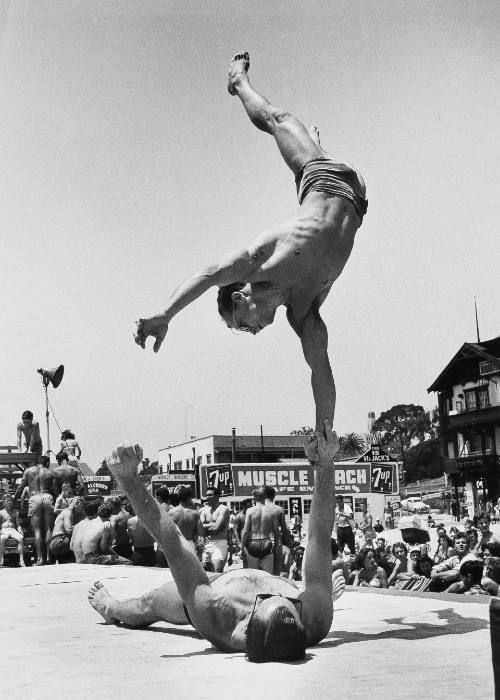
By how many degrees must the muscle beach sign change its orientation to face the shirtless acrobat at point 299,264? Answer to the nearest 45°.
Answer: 0° — it already faces them
